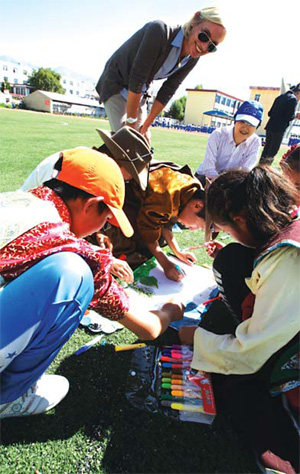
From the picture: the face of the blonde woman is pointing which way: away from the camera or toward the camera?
toward the camera

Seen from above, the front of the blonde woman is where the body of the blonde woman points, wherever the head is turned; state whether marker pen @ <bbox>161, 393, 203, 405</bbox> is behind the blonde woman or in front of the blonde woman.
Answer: in front

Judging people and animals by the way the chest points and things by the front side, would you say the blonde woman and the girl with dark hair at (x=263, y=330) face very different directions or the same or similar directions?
very different directions

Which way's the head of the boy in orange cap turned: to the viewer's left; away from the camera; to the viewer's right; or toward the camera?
to the viewer's right

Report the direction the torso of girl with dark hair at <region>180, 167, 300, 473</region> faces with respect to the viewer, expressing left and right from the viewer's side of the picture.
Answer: facing to the left of the viewer

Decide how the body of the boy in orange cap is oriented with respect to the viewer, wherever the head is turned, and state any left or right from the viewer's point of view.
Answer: facing to the right of the viewer

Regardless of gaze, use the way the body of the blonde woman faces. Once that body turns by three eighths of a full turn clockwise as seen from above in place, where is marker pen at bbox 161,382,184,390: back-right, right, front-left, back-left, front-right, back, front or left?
left
